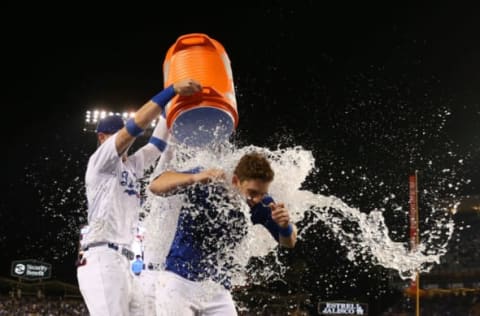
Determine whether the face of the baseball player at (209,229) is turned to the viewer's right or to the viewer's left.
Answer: to the viewer's right

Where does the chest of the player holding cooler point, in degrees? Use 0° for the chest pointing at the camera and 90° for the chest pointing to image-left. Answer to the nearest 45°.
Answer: approximately 270°

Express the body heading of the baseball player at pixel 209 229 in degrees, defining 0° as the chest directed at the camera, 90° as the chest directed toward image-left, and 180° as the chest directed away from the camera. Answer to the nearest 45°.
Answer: approximately 315°

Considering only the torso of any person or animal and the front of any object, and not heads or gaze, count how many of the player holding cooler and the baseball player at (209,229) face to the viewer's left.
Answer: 0
